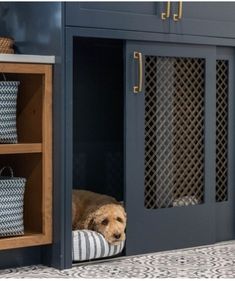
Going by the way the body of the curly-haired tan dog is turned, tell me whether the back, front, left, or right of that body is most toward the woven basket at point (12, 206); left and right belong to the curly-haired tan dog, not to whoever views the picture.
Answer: right

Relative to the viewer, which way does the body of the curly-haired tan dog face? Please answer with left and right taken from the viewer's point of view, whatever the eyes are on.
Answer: facing the viewer and to the right of the viewer

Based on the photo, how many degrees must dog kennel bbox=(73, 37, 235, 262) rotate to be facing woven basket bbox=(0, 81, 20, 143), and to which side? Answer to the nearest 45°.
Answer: approximately 90° to its right
